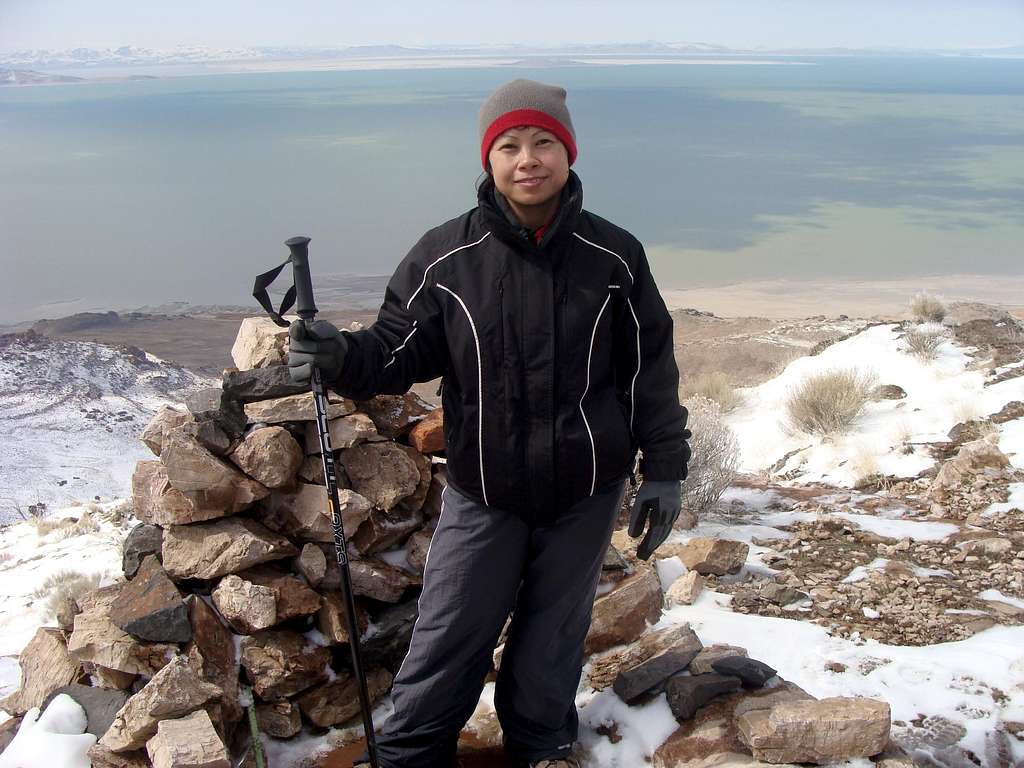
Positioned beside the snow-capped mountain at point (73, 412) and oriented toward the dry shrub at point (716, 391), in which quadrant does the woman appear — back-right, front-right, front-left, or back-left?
front-right

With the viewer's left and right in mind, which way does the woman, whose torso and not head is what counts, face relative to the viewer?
facing the viewer

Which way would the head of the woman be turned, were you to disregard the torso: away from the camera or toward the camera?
toward the camera

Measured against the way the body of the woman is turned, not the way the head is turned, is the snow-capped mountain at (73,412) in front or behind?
behind

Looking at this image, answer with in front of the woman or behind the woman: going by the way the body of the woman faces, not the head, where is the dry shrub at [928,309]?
behind

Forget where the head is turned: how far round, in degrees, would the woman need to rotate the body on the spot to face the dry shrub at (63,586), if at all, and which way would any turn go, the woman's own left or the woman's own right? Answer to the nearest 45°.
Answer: approximately 135° to the woman's own right

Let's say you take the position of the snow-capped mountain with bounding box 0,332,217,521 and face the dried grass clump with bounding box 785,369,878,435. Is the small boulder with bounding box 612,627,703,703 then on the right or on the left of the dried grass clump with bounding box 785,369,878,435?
right

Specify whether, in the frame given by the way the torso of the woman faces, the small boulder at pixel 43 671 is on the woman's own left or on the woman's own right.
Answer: on the woman's own right

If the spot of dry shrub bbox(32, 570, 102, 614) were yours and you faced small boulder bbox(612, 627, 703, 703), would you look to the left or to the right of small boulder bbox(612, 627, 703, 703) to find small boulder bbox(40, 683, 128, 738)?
right

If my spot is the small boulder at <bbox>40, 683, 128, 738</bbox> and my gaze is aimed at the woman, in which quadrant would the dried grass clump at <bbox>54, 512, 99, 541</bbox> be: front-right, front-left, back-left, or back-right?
back-left

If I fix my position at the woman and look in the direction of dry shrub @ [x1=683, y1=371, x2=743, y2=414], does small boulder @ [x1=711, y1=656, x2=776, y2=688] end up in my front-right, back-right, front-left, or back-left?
front-right
